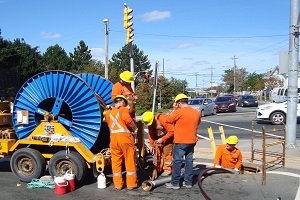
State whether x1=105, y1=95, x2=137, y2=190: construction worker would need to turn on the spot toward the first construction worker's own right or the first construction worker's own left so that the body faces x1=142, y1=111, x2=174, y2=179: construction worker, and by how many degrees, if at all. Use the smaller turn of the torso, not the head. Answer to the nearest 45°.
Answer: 0° — they already face them

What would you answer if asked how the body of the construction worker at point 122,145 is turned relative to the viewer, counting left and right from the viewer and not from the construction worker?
facing away from the viewer and to the right of the viewer

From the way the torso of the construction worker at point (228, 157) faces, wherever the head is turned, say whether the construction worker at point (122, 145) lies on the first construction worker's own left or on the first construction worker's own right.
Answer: on the first construction worker's own right

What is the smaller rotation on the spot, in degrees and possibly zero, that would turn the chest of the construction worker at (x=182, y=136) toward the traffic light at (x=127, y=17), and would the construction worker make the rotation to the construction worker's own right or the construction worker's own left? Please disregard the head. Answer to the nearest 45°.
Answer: approximately 45° to the construction worker's own right

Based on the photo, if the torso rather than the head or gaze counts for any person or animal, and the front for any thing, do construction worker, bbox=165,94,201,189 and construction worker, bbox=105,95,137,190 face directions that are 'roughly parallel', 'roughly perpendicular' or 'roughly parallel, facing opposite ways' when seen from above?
roughly perpendicular

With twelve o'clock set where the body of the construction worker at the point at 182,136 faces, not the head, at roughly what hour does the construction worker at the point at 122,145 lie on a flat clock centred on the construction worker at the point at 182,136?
the construction worker at the point at 122,145 is roughly at 10 o'clock from the construction worker at the point at 182,136.

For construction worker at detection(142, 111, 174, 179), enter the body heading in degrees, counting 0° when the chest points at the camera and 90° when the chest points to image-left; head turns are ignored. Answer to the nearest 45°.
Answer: approximately 45°
